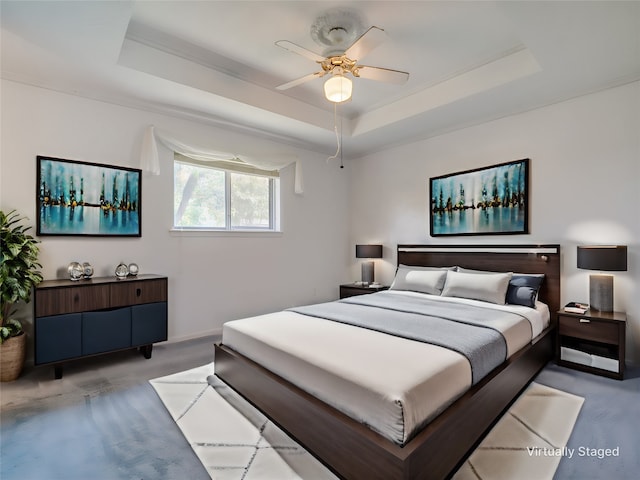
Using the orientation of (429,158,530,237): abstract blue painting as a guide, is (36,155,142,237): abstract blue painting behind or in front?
in front

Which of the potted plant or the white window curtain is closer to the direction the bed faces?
the potted plant

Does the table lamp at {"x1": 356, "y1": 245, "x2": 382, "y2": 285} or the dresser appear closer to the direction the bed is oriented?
the dresser

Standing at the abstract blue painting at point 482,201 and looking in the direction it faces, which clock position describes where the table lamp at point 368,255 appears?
The table lamp is roughly at 2 o'clock from the abstract blue painting.

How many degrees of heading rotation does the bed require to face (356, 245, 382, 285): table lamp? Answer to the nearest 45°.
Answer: approximately 135° to its right

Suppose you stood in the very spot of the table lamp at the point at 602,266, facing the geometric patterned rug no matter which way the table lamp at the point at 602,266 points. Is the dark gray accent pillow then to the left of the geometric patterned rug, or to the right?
right

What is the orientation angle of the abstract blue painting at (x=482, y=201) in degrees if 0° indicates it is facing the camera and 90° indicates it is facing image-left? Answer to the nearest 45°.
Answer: approximately 45°

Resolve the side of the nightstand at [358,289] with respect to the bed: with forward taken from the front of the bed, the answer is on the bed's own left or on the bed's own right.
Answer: on the bed's own right

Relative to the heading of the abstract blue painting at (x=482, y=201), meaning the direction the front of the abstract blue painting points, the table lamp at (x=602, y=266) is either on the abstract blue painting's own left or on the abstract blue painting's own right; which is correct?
on the abstract blue painting's own left

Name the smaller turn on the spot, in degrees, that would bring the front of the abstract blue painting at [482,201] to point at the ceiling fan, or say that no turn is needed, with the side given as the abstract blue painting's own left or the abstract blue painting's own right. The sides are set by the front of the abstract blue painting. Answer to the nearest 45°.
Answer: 0° — it already faces it

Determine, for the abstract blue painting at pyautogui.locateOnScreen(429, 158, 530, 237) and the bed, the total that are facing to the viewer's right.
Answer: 0

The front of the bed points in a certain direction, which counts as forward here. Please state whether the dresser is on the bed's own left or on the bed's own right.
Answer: on the bed's own right

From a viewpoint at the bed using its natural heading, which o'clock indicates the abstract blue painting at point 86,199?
The abstract blue painting is roughly at 2 o'clock from the bed.
